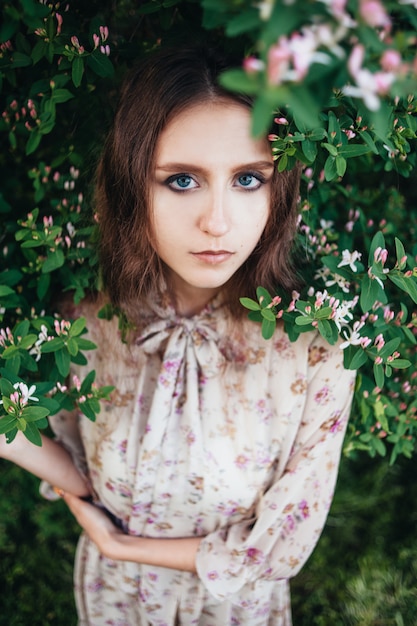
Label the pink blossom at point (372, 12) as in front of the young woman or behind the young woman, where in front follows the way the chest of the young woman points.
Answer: in front

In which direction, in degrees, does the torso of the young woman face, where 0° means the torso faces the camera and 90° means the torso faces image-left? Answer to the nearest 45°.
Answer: approximately 0°

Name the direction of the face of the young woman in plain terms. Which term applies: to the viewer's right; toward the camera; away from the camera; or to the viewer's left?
toward the camera

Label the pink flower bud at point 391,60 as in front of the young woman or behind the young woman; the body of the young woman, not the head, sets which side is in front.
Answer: in front
